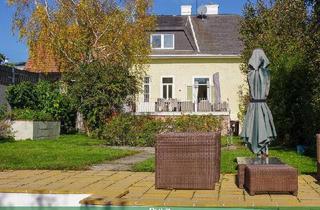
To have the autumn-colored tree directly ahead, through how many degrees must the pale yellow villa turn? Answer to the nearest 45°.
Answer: approximately 45° to its right

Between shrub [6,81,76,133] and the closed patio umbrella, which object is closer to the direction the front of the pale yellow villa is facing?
the closed patio umbrella

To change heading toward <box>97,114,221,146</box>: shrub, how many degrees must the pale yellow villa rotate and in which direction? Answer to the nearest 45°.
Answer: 0° — it already faces it

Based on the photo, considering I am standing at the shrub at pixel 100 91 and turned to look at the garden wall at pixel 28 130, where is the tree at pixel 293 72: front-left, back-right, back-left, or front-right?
back-left

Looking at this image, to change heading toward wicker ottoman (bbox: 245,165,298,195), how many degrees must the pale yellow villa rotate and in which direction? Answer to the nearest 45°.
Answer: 0° — it already faces it

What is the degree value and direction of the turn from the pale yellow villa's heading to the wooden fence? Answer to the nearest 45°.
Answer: approximately 45° to its right

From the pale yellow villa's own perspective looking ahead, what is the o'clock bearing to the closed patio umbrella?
The closed patio umbrella is roughly at 12 o'clock from the pale yellow villa.

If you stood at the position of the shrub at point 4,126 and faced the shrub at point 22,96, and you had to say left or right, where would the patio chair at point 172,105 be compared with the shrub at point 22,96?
right

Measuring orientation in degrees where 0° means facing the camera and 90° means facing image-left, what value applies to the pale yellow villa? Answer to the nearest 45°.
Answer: approximately 0°

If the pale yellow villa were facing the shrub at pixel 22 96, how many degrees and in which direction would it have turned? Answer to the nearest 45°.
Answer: approximately 45° to its right
